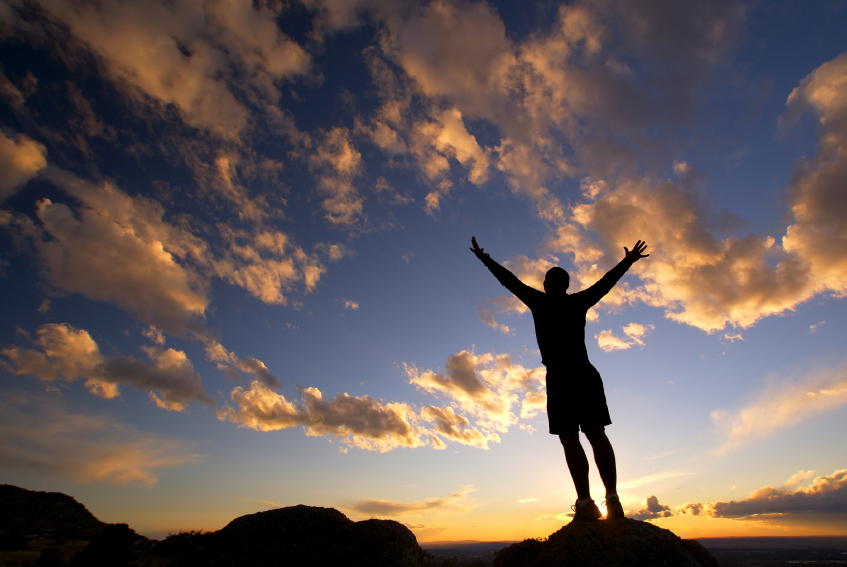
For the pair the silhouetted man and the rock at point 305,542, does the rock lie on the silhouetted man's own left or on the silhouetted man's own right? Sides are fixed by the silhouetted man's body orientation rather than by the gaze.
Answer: on the silhouetted man's own left

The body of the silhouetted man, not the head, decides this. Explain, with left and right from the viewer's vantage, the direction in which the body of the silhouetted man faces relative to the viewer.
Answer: facing away from the viewer
